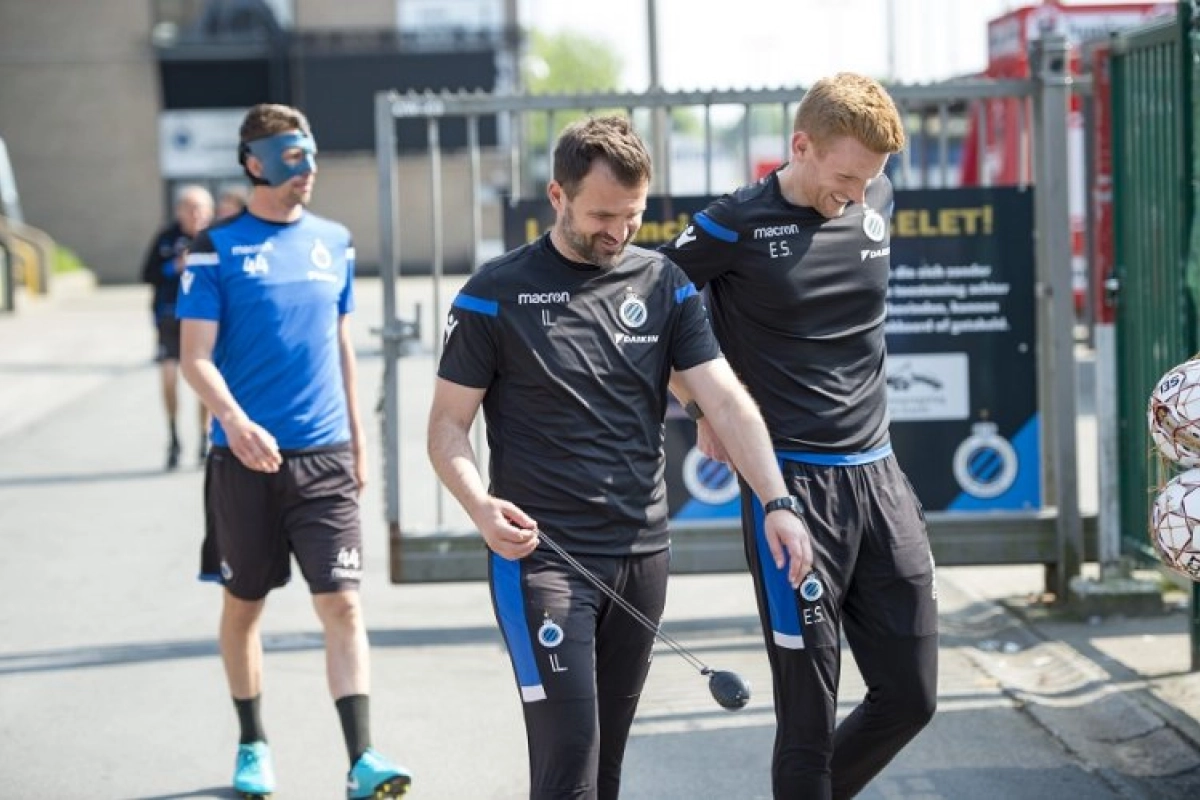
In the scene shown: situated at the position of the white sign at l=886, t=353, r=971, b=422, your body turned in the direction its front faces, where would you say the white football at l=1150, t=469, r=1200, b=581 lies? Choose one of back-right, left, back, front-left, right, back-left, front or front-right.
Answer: front

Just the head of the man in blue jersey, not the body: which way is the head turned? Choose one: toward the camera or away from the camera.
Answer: toward the camera

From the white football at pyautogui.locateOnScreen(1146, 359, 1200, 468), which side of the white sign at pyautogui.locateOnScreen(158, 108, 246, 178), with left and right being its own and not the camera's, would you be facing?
front

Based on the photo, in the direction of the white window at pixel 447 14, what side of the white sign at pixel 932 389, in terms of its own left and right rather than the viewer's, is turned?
back

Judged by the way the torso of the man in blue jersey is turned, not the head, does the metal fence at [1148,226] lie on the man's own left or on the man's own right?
on the man's own left

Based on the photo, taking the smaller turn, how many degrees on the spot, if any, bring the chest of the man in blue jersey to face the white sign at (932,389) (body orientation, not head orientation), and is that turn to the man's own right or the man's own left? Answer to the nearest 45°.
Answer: approximately 90° to the man's own left

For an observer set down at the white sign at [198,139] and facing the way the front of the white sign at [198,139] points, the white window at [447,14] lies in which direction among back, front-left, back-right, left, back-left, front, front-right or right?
left

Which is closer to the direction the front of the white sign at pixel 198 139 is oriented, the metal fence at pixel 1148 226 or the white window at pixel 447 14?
the metal fence

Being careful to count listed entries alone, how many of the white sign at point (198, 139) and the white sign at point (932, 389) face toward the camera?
2

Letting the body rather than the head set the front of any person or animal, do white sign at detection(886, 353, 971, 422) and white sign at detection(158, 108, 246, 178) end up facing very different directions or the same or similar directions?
same or similar directions

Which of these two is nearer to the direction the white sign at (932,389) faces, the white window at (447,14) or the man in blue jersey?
the man in blue jersey

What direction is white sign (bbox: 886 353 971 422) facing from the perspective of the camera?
toward the camera

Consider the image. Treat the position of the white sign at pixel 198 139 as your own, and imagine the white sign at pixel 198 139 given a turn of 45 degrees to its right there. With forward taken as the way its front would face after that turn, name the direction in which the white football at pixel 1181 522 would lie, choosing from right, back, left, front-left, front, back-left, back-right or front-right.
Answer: front-left

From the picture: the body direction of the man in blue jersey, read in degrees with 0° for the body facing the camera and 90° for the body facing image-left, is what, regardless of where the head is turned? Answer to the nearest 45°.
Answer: approximately 315°
